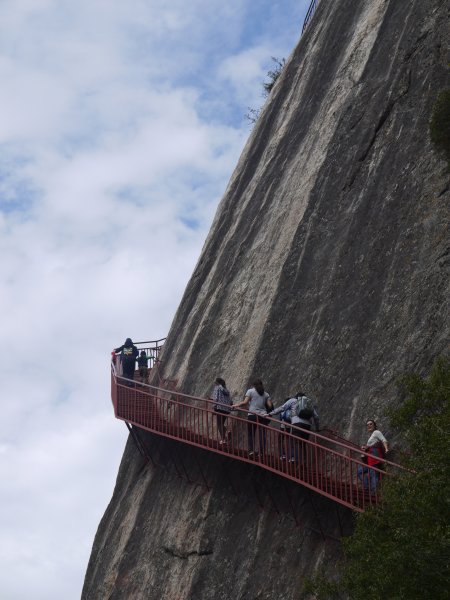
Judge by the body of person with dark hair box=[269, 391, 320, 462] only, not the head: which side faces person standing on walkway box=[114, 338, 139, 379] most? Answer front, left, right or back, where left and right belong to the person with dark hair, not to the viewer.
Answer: front

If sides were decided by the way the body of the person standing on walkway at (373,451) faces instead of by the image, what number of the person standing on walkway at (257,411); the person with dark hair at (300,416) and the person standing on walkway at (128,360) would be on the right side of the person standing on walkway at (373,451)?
3

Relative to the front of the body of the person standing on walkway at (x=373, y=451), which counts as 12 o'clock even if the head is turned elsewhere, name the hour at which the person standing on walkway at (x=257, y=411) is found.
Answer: the person standing on walkway at (x=257, y=411) is roughly at 3 o'clock from the person standing on walkway at (x=373, y=451).

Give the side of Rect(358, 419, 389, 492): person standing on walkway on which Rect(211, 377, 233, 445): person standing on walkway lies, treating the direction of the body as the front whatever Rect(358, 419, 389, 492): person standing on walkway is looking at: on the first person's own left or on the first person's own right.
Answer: on the first person's own right

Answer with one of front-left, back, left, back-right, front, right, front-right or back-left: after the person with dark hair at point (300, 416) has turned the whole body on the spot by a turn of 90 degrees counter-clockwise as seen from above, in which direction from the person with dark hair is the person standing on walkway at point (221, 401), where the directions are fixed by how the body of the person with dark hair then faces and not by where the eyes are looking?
right

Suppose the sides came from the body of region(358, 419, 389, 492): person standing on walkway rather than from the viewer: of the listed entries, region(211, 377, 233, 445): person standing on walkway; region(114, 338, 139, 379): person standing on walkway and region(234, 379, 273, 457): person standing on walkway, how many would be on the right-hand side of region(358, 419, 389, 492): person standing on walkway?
3

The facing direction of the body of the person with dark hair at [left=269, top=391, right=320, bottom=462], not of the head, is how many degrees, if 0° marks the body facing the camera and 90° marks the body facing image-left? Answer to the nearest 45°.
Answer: approximately 135°

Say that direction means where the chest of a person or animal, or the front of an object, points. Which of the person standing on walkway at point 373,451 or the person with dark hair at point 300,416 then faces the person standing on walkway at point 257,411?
the person with dark hair

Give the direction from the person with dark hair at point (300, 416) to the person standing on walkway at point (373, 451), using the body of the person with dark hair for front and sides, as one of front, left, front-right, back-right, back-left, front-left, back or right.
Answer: back

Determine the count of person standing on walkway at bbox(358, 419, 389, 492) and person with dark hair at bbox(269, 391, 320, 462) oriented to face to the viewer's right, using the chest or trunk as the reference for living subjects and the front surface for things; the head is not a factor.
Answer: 0

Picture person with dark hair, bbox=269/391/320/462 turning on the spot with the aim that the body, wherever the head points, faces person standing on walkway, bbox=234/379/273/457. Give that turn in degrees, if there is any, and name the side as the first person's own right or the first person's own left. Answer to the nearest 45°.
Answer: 0° — they already face them

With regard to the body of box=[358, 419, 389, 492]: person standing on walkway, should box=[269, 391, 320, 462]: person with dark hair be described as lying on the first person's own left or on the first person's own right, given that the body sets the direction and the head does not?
on the first person's own right

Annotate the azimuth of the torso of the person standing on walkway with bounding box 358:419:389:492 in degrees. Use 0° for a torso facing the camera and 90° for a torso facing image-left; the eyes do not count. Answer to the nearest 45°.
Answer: approximately 45°

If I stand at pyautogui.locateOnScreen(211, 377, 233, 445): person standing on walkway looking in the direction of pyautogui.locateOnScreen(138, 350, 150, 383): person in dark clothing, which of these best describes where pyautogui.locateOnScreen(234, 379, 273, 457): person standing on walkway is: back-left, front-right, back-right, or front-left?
back-right

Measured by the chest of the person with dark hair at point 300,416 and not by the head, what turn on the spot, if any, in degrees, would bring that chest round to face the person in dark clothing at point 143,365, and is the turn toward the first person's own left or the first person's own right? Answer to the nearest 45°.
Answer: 0° — they already face them

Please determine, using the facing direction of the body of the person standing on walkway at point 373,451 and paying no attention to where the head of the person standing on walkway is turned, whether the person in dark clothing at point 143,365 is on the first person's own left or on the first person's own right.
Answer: on the first person's own right

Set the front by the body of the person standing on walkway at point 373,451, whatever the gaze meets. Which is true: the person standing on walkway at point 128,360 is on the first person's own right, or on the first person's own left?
on the first person's own right
